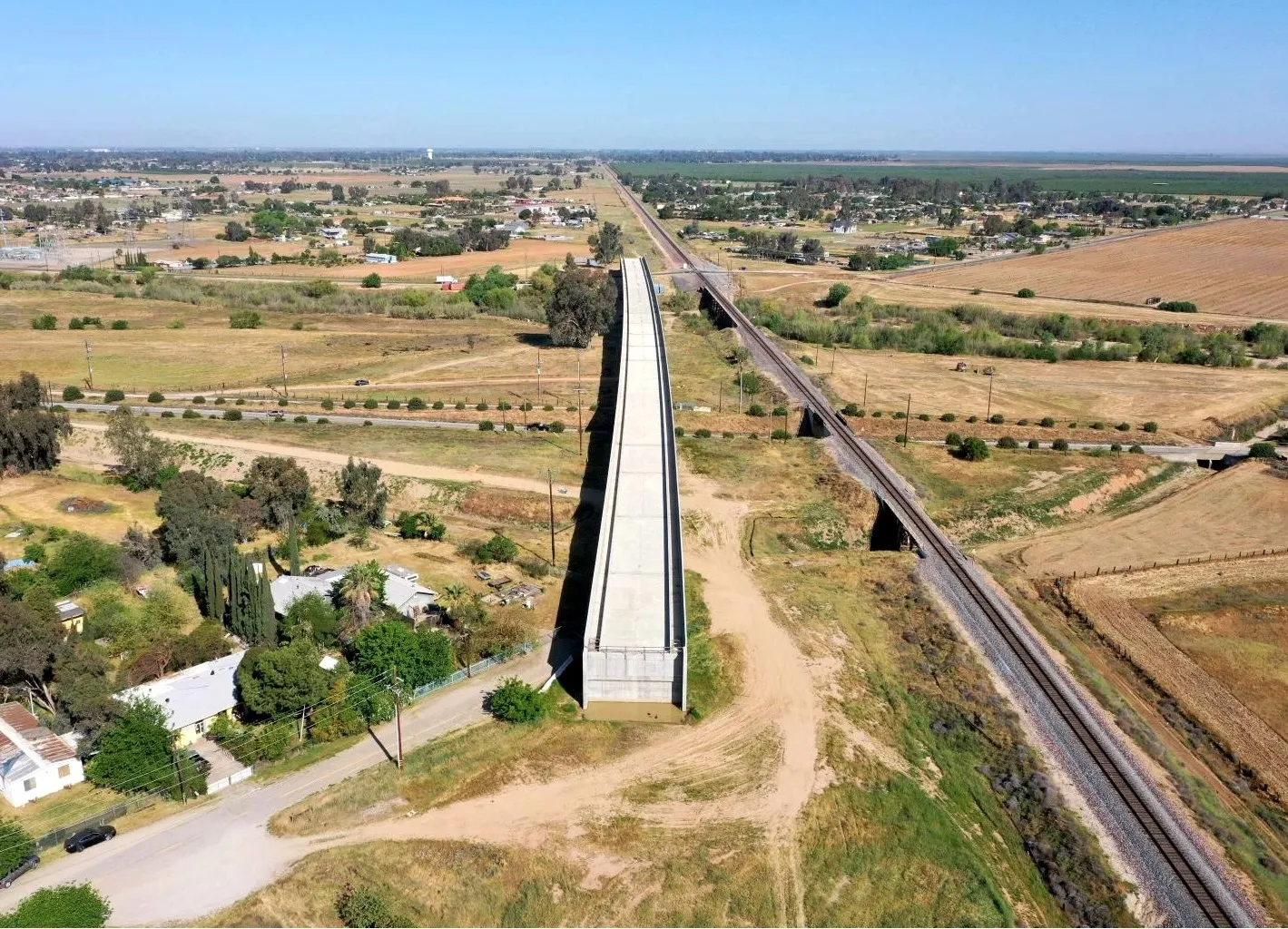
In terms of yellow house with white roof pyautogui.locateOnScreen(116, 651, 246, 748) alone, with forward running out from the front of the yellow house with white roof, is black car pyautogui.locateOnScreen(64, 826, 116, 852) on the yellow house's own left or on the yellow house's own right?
on the yellow house's own right

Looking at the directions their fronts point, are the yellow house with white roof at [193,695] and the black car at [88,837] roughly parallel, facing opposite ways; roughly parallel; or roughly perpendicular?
roughly perpendicular

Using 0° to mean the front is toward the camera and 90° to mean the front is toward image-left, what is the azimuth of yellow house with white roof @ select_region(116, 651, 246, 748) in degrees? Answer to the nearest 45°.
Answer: approximately 315°
